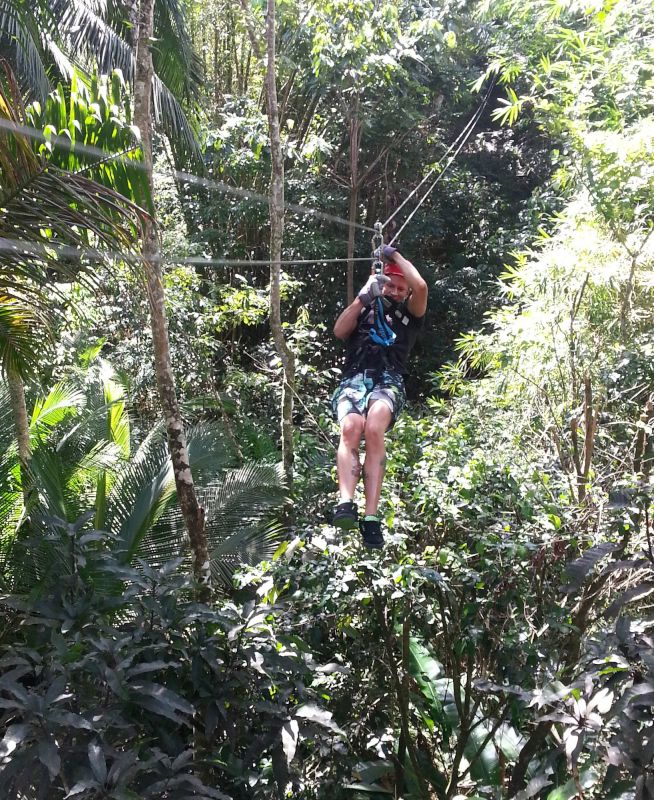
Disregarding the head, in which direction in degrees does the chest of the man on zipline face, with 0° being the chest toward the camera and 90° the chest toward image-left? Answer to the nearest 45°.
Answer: approximately 0°

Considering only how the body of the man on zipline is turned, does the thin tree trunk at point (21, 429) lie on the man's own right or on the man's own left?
on the man's own right

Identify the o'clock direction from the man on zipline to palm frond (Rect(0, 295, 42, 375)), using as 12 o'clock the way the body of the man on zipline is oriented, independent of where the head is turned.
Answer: The palm frond is roughly at 3 o'clock from the man on zipline.
